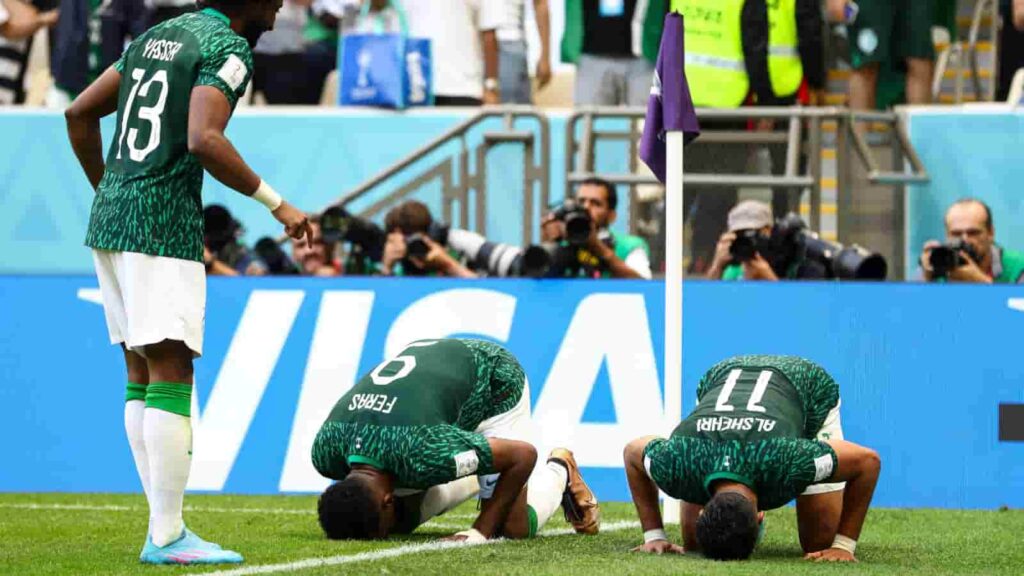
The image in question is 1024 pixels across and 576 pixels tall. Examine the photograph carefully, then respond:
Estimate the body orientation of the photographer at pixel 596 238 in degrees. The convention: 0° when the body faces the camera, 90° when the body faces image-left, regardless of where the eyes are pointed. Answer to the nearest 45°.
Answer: approximately 45°

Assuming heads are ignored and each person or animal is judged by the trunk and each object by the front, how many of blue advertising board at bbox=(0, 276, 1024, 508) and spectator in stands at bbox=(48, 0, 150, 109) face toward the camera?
2

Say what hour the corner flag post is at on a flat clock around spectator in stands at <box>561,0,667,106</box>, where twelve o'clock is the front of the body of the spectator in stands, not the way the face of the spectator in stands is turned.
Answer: The corner flag post is roughly at 12 o'clock from the spectator in stands.

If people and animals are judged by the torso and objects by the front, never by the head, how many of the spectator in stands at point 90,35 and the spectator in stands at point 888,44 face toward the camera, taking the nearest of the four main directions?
2

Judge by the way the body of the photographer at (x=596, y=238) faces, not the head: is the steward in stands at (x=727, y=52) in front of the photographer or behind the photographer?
behind

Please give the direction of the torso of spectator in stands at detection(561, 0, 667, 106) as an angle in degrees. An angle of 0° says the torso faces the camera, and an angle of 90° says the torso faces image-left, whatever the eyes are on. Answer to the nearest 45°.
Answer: approximately 0°
